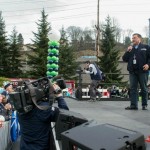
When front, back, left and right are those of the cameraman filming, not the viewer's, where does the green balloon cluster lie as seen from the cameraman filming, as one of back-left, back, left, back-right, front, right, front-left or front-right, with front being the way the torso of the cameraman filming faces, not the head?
front-left

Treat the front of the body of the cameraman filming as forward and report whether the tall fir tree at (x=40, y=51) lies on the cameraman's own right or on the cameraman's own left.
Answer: on the cameraman's own left

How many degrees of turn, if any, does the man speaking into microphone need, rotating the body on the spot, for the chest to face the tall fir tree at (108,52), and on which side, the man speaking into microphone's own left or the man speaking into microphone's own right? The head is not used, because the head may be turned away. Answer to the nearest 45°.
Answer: approximately 135° to the man speaking into microphone's own right

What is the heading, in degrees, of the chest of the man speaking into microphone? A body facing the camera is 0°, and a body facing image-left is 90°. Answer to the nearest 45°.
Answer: approximately 45°

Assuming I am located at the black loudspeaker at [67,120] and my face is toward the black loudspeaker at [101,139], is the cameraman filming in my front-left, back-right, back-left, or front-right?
back-right

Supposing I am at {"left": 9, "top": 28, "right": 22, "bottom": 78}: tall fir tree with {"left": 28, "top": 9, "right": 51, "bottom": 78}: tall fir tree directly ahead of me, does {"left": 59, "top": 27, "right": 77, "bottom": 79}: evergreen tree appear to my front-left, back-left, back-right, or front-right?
front-left

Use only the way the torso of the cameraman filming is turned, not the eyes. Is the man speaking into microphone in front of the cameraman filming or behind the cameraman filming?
in front

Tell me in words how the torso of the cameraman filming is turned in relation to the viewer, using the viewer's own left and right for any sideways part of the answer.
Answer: facing away from the viewer and to the right of the viewer

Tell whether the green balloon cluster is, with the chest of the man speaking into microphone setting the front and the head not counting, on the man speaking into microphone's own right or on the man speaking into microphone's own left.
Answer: on the man speaking into microphone's own right
